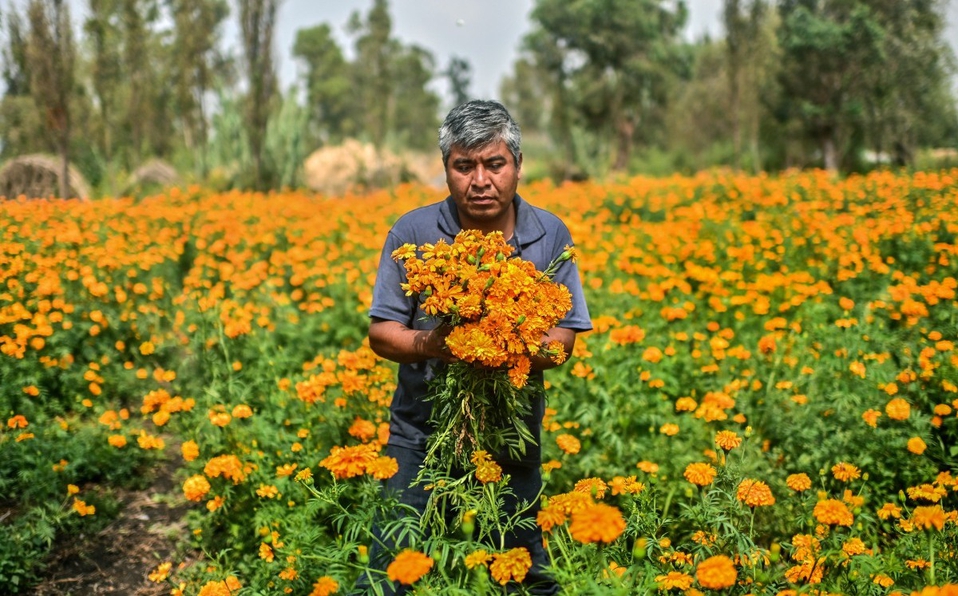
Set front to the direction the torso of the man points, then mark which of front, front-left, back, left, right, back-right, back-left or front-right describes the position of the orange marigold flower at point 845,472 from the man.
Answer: left

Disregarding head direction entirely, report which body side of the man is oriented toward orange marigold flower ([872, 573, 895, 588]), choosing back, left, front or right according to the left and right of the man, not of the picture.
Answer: left

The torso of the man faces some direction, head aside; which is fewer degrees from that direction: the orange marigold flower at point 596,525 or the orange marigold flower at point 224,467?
the orange marigold flower at point 596,525

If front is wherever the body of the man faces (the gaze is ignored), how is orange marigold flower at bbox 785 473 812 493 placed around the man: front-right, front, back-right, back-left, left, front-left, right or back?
left

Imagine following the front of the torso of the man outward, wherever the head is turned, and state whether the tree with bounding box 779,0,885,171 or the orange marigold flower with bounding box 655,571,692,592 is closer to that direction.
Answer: the orange marigold flower

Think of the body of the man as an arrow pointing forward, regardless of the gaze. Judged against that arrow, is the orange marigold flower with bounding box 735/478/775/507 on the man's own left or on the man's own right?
on the man's own left

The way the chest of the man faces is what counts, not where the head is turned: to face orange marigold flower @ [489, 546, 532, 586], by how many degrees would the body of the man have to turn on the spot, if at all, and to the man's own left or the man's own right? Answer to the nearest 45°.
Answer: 0° — they already face it

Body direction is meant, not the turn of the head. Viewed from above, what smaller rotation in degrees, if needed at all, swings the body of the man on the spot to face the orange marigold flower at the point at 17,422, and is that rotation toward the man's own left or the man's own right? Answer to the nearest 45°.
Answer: approximately 135° to the man's own right

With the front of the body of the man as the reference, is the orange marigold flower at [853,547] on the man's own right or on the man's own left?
on the man's own left

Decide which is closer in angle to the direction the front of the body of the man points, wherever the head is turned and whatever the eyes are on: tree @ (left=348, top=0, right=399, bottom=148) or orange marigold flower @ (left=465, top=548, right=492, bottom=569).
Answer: the orange marigold flower
